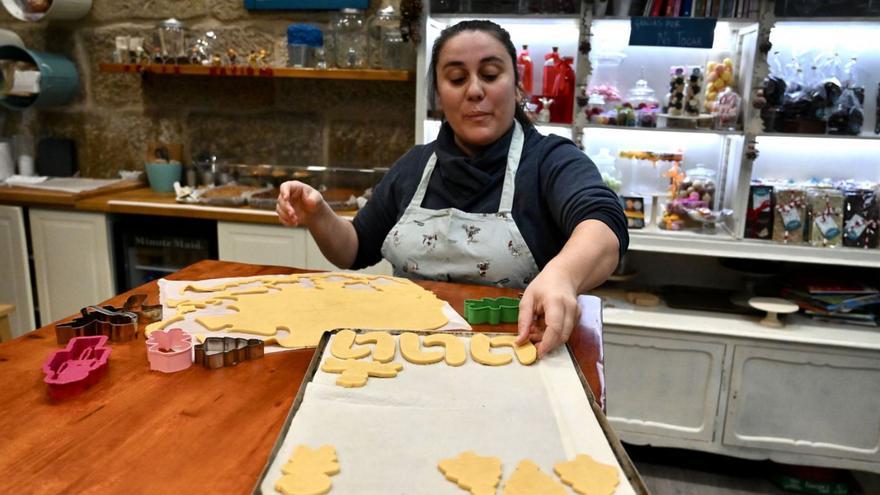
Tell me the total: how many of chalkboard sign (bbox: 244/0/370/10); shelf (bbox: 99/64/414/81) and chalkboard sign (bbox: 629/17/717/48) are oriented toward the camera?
3

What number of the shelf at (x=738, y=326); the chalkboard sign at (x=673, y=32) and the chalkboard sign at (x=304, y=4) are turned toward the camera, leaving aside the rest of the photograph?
3

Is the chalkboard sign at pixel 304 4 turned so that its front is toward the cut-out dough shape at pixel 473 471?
yes

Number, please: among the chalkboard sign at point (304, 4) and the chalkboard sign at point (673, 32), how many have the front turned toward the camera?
2

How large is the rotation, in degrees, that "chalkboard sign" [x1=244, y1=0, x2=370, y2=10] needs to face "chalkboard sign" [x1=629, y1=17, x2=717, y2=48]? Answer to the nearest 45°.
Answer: approximately 45° to its left

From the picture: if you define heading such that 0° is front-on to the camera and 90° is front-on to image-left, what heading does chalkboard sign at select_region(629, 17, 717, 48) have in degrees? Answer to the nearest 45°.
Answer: approximately 0°

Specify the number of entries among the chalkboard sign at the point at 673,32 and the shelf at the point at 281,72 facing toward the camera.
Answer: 2

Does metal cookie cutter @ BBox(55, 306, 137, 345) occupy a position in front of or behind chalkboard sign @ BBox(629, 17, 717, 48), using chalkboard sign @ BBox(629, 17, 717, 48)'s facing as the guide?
in front

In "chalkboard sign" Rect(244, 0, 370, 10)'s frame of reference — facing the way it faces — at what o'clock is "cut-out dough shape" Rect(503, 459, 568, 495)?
The cut-out dough shape is roughly at 12 o'clock from the chalkboard sign.

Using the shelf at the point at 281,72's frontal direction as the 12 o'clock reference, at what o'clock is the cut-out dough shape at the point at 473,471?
The cut-out dough shape is roughly at 12 o'clock from the shelf.

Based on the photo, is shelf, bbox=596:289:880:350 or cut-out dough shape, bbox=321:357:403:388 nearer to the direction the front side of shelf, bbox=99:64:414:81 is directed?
the cut-out dough shape

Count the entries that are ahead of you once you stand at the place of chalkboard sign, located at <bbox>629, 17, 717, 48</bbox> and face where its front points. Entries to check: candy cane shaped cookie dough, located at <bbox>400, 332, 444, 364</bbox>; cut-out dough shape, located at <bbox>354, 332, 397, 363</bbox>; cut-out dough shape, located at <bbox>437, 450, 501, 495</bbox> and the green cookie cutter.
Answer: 4
